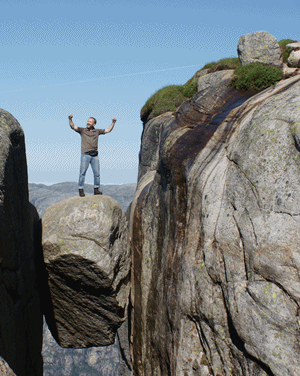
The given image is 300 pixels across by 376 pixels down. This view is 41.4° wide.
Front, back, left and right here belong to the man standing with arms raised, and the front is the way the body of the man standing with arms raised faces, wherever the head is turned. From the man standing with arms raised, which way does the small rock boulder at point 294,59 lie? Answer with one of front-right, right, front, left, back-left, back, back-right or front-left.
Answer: left

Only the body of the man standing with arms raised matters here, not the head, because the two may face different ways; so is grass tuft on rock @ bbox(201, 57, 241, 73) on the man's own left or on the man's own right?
on the man's own left

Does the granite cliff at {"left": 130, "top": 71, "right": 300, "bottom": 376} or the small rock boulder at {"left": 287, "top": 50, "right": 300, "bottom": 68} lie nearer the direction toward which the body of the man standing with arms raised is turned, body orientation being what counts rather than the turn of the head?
the granite cliff

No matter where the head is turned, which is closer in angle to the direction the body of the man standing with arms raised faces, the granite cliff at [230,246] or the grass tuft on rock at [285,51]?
the granite cliff

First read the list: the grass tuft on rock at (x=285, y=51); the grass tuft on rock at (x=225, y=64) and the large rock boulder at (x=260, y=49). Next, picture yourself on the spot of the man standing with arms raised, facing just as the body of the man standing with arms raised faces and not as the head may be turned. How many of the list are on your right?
0

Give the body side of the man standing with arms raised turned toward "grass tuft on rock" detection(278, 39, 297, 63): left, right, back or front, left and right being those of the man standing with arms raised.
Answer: left

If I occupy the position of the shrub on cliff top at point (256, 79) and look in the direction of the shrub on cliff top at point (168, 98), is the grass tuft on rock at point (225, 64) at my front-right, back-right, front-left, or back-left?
front-right

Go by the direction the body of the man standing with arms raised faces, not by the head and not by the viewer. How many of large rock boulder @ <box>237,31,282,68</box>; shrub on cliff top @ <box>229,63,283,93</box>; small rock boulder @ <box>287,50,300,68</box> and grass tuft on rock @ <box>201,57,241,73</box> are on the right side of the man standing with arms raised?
0

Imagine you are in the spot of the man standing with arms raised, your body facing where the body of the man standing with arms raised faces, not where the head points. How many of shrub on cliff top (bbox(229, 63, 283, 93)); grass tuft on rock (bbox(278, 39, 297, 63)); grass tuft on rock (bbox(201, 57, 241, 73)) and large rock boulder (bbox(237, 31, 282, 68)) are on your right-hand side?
0

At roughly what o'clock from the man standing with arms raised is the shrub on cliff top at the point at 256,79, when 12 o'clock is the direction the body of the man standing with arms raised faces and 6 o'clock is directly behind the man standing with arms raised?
The shrub on cliff top is roughly at 9 o'clock from the man standing with arms raised.

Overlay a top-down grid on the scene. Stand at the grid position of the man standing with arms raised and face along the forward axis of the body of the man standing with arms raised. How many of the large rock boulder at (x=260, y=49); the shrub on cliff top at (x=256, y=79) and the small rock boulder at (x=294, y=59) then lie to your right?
0

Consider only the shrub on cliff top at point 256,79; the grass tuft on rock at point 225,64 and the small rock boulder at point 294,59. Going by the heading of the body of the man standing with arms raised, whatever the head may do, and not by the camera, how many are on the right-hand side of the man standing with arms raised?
0

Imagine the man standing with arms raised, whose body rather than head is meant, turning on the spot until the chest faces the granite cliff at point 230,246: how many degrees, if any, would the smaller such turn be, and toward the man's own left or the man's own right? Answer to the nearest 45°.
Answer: approximately 45° to the man's own left

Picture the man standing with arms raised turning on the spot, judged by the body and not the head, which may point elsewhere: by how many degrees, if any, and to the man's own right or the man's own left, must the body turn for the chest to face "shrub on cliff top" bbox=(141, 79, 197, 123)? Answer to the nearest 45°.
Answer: approximately 135° to the man's own left

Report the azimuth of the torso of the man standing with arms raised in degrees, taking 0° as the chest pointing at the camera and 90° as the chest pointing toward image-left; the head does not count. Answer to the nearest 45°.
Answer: approximately 0°
